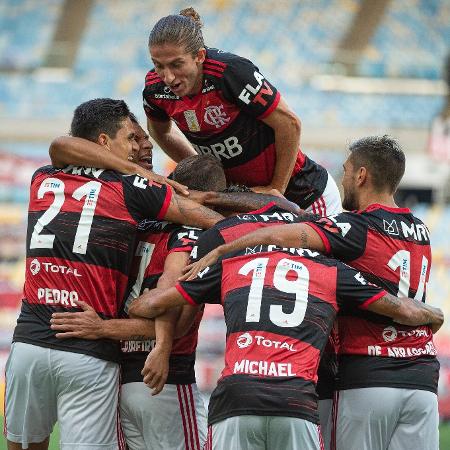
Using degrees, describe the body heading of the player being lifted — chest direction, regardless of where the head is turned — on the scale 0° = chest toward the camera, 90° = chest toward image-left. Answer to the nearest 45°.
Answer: approximately 45°

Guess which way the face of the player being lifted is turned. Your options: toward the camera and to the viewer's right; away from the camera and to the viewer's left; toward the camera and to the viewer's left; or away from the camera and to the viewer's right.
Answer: toward the camera and to the viewer's left
